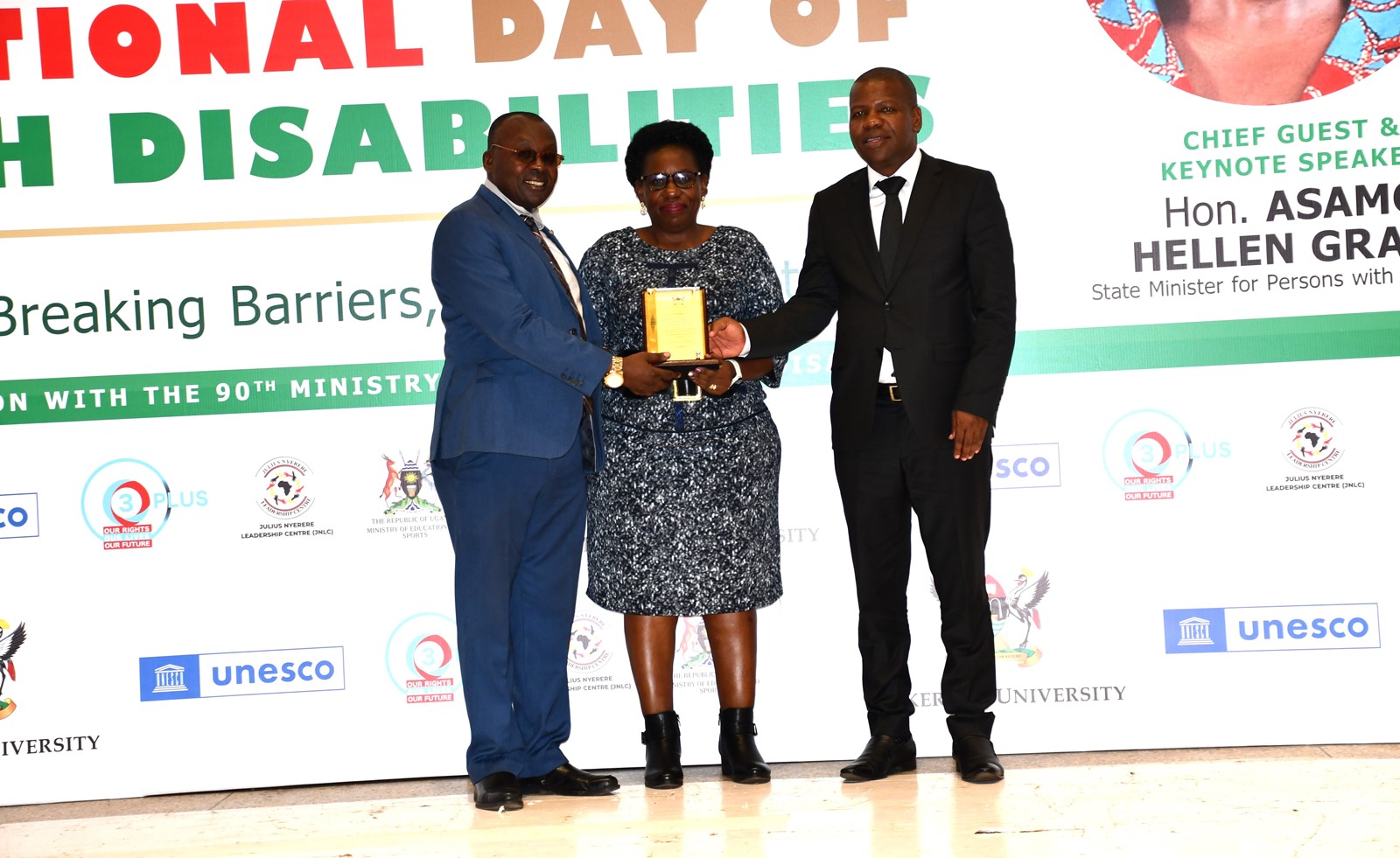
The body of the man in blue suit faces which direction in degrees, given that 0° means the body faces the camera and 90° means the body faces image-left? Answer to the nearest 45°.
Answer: approximately 315°

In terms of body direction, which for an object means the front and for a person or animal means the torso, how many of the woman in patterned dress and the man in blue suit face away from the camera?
0

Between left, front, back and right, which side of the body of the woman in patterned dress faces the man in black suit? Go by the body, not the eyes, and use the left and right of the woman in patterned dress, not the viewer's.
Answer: left

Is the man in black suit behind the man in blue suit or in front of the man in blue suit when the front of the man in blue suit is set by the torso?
in front
